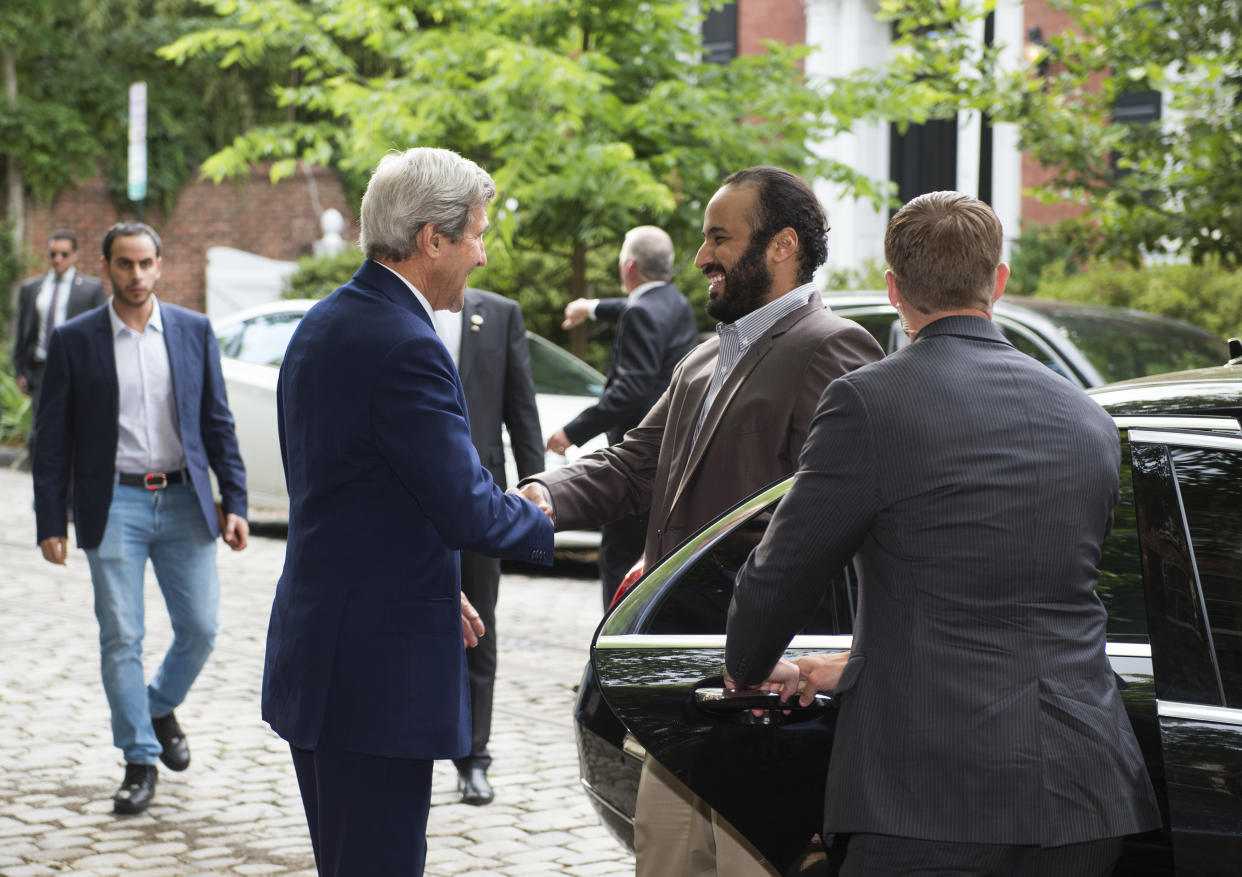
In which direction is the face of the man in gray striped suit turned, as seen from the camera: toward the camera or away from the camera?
away from the camera

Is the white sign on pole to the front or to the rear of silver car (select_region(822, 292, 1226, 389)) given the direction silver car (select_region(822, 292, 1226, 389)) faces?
to the rear

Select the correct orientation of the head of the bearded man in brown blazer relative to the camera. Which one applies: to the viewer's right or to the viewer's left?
to the viewer's left

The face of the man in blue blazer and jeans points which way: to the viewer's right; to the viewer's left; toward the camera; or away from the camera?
toward the camera

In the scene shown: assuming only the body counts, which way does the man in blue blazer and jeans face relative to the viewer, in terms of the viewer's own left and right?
facing the viewer

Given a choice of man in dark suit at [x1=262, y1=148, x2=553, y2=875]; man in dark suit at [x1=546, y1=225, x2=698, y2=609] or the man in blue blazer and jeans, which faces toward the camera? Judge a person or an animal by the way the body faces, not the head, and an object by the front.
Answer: the man in blue blazer and jeans

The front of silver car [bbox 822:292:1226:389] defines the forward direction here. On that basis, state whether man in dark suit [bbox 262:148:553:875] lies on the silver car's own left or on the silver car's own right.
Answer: on the silver car's own right

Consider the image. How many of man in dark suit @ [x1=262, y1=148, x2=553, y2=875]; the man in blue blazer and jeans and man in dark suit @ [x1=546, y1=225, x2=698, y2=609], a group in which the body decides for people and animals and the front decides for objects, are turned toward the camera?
1

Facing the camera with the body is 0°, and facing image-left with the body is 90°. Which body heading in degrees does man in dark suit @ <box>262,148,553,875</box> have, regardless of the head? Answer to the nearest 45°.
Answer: approximately 225°

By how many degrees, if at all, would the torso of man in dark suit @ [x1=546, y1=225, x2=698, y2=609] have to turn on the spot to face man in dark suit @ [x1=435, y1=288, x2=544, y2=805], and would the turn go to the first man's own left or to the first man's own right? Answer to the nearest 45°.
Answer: approximately 90° to the first man's own left

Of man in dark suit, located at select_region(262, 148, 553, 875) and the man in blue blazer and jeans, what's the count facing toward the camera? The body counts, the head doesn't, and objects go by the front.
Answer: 1

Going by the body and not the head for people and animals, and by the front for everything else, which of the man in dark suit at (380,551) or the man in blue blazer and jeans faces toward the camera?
the man in blue blazer and jeans
